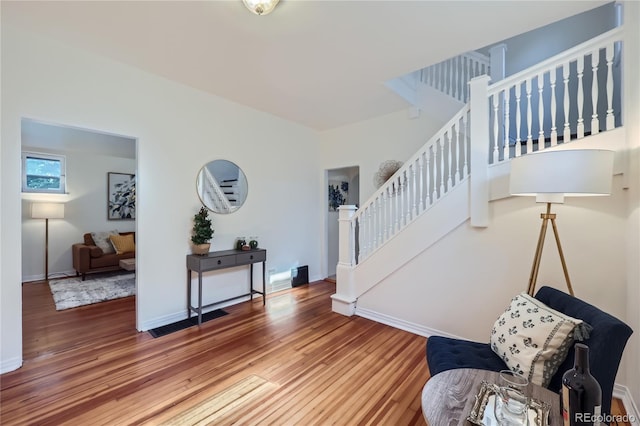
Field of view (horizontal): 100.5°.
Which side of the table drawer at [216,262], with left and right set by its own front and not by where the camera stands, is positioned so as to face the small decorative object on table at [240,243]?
left

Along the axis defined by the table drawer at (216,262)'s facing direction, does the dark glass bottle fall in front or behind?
in front

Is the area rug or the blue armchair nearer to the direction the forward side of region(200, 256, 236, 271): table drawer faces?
the blue armchair

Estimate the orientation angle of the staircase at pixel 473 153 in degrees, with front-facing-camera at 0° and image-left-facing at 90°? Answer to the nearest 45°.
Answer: approximately 135°

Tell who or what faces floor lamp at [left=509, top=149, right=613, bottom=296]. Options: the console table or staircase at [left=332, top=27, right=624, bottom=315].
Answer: the console table

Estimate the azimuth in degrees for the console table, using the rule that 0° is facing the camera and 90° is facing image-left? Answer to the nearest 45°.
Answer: approximately 315°

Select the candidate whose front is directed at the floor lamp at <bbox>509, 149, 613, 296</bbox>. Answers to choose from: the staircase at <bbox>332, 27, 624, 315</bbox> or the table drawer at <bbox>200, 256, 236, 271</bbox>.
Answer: the table drawer

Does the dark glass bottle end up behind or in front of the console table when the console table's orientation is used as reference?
in front

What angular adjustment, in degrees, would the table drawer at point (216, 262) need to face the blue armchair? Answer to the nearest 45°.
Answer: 0° — it already faces it

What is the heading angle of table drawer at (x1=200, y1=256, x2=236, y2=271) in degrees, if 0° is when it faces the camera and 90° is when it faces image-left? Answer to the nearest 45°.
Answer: approximately 315°
